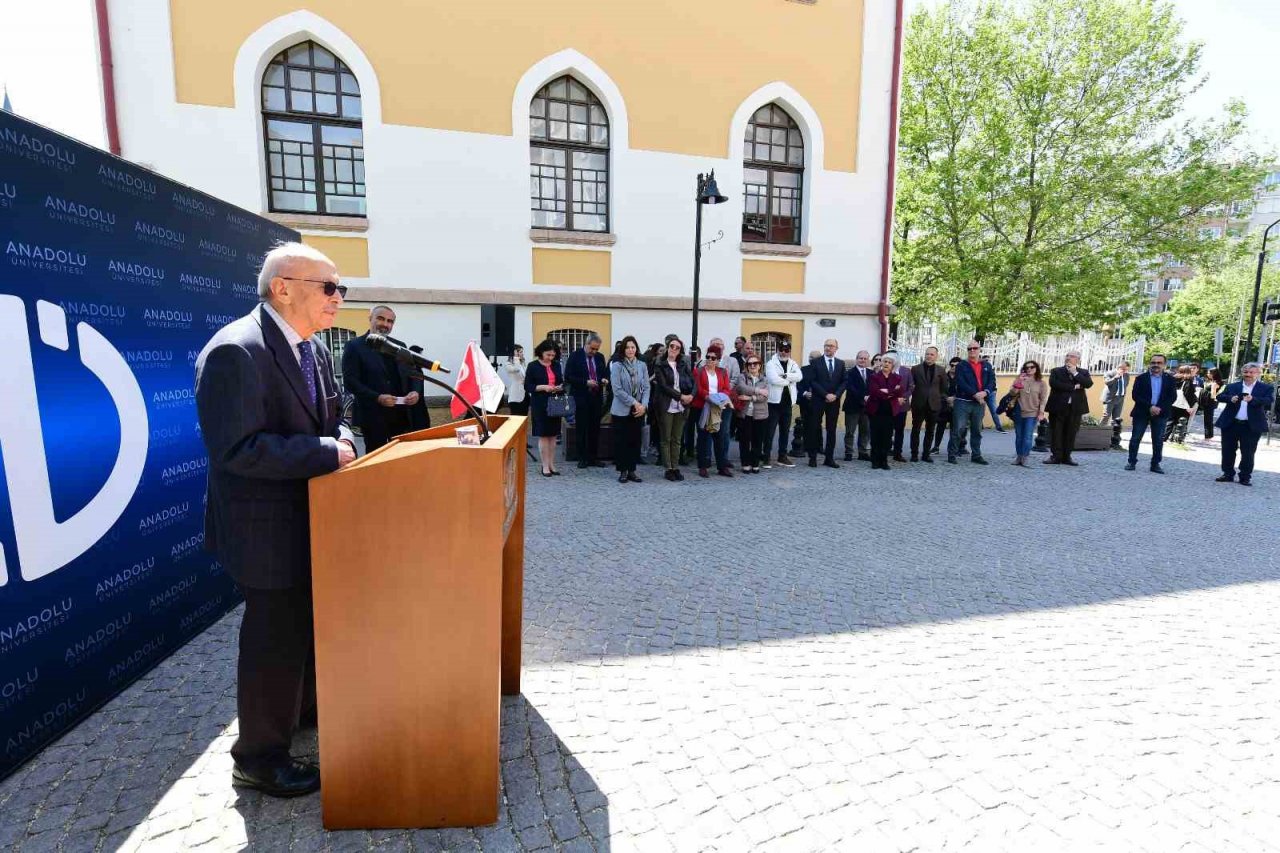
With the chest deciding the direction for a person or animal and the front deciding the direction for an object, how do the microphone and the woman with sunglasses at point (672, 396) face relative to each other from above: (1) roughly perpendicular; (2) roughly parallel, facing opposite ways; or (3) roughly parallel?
roughly perpendicular

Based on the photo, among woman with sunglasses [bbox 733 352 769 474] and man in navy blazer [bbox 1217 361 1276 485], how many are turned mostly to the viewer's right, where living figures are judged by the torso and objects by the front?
0

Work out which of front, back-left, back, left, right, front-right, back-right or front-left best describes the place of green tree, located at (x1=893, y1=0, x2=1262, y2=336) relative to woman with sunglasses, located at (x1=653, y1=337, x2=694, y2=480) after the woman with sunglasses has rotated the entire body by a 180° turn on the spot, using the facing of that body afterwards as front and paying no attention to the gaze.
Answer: front-right

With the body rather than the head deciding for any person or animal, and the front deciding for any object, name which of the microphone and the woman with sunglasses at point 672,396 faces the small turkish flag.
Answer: the woman with sunglasses

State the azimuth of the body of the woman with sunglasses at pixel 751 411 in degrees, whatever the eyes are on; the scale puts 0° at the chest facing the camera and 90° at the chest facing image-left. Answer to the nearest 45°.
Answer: approximately 0°

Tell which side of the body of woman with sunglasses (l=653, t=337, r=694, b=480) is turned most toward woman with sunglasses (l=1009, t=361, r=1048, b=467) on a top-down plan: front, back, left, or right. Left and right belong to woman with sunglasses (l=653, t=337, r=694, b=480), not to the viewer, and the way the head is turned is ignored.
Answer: left

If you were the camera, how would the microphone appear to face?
facing to the left of the viewer

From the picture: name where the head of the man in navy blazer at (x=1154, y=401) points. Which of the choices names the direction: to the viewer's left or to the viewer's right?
to the viewer's left

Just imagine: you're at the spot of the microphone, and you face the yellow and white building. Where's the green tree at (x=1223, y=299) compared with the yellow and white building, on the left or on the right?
right
